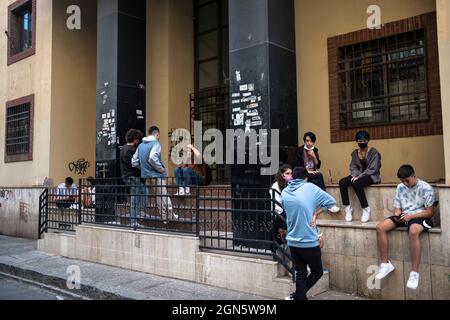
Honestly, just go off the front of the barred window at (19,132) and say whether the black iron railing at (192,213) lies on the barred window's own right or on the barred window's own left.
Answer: on the barred window's own left

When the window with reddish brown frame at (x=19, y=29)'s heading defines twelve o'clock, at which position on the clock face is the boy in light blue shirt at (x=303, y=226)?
The boy in light blue shirt is roughly at 10 o'clock from the window with reddish brown frame.

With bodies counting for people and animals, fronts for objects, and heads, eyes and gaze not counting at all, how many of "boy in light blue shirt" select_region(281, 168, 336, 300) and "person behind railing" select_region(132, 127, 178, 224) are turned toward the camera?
0

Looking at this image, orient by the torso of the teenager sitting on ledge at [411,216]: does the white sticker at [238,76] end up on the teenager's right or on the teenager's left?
on the teenager's right

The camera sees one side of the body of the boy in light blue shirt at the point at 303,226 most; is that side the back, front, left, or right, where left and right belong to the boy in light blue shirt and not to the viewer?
back

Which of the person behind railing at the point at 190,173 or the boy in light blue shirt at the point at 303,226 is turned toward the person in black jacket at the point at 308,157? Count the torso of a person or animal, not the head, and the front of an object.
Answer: the boy in light blue shirt

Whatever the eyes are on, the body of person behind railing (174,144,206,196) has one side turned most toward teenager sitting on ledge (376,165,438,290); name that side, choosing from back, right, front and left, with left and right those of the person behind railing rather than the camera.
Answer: left

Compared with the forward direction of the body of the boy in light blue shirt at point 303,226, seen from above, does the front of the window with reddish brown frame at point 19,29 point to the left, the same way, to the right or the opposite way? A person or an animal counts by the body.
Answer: the opposite way

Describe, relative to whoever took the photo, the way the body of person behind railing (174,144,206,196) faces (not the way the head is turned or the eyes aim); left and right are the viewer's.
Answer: facing the viewer and to the left of the viewer

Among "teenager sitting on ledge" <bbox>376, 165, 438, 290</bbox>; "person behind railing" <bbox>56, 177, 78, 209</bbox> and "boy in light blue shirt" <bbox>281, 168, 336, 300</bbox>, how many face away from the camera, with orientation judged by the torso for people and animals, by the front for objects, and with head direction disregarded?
1

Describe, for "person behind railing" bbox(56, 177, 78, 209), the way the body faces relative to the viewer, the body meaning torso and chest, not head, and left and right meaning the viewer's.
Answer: facing the viewer

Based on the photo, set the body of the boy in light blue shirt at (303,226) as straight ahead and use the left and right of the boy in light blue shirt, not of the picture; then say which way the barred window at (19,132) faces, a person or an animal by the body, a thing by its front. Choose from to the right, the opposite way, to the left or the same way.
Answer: the opposite way
